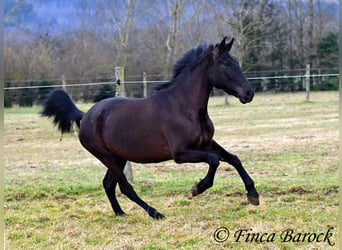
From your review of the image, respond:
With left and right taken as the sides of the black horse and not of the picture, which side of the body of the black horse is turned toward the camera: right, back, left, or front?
right

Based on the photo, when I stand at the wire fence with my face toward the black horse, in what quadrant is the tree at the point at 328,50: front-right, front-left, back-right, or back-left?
back-left

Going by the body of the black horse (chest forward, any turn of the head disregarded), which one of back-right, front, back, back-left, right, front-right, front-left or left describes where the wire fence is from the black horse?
left

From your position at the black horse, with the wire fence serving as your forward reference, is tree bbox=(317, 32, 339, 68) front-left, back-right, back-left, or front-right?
front-right

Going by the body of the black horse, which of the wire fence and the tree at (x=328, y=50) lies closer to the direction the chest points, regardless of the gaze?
the tree

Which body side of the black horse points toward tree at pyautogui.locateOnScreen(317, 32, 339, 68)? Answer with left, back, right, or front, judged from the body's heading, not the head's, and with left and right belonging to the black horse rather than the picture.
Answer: left
